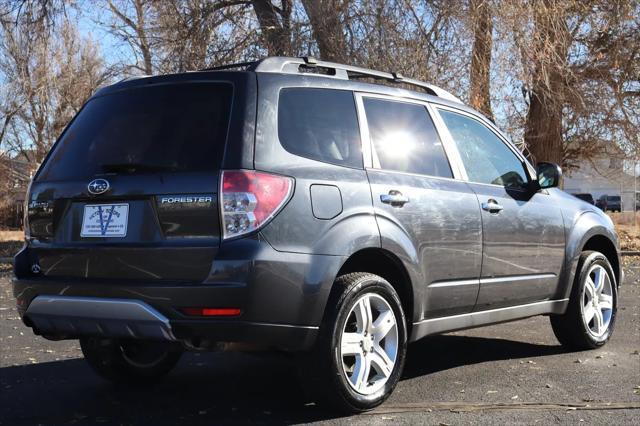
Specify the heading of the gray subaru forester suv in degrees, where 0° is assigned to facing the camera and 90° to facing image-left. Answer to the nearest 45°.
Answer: approximately 225°

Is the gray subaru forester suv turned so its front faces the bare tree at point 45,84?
no
